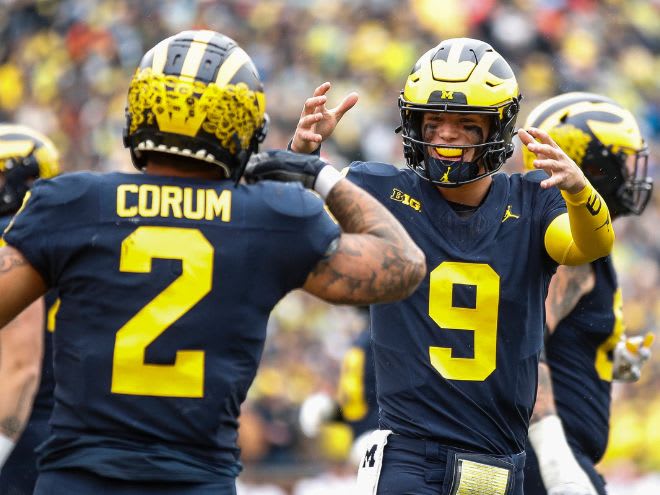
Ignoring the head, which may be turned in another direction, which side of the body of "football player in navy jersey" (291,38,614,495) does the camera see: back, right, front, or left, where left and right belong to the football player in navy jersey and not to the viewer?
front

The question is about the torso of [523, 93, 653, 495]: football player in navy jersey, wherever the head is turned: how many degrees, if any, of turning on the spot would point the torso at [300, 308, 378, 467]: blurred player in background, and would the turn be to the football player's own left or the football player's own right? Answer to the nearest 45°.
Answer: approximately 135° to the football player's own left

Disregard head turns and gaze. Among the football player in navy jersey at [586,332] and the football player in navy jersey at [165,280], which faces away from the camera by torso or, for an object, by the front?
the football player in navy jersey at [165,280]

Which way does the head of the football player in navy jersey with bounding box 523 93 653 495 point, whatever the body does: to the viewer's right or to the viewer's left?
to the viewer's right

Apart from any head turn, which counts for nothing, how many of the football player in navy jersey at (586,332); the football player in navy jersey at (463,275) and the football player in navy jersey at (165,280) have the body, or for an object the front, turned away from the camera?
1

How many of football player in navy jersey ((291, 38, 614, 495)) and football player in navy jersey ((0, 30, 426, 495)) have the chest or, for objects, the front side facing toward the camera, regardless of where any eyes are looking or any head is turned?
1

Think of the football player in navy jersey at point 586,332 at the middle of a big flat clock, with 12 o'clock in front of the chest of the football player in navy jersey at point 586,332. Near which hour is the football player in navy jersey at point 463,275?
the football player in navy jersey at point 463,275 is roughly at 4 o'clock from the football player in navy jersey at point 586,332.

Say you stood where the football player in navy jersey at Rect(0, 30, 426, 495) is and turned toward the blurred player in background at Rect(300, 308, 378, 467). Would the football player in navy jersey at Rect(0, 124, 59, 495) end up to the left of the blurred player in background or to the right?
left

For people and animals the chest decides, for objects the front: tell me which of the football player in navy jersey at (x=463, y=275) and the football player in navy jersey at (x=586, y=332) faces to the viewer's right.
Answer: the football player in navy jersey at (x=586, y=332)

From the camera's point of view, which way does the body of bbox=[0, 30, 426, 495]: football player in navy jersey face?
away from the camera

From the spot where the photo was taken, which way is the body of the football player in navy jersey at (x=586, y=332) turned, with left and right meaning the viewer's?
facing to the right of the viewer

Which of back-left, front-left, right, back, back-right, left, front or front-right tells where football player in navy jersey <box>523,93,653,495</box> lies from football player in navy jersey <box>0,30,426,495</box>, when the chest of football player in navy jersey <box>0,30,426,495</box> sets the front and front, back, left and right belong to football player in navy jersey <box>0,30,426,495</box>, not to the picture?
front-right

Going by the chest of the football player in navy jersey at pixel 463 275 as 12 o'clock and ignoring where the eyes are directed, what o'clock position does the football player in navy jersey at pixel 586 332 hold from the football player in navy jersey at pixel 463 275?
the football player in navy jersey at pixel 586 332 is roughly at 7 o'clock from the football player in navy jersey at pixel 463 275.
